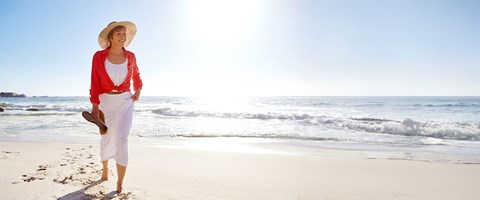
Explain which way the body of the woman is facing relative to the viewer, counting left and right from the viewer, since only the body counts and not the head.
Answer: facing the viewer

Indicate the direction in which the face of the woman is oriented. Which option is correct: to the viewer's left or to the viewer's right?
to the viewer's right
